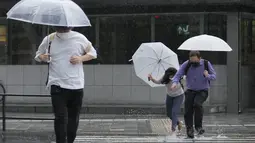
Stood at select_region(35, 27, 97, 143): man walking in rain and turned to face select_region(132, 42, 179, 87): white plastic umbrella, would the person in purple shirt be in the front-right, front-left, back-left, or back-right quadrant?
front-right

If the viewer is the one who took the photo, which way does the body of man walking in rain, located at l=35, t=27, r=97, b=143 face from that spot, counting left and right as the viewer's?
facing the viewer

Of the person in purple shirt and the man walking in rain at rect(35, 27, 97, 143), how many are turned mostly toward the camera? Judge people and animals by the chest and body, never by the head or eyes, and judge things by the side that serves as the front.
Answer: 2

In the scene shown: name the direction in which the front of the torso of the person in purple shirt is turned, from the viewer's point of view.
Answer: toward the camera

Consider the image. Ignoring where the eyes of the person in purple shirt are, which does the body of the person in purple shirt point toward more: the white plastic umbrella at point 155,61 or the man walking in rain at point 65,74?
the man walking in rain

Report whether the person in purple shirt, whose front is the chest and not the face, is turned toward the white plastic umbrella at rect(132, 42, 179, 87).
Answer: no
